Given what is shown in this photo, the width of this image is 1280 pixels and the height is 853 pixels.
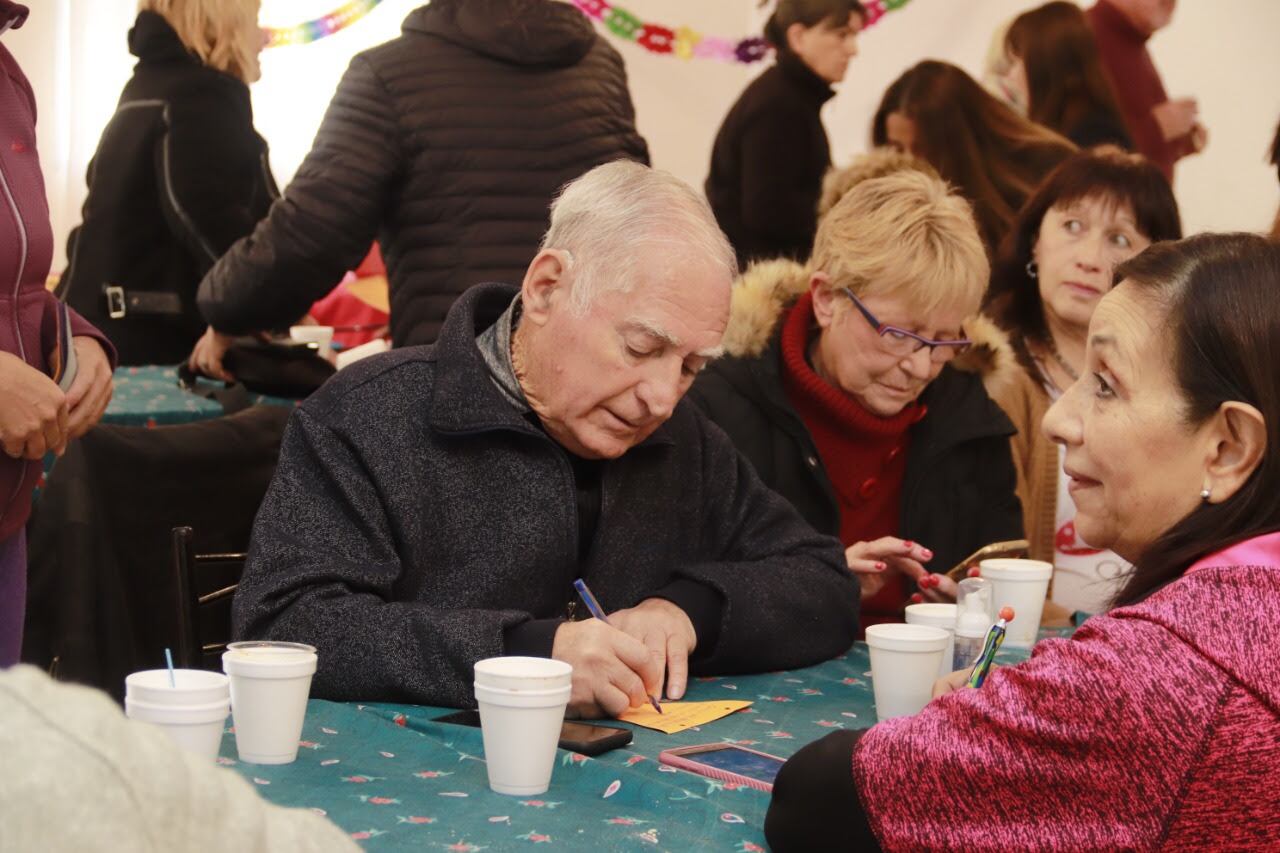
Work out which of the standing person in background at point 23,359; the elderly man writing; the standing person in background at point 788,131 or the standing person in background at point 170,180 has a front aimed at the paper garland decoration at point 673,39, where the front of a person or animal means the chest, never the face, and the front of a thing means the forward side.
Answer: the standing person in background at point 170,180

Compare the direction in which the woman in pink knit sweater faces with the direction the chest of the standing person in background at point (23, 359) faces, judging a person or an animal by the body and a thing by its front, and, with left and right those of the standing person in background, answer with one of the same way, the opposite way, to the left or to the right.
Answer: the opposite way

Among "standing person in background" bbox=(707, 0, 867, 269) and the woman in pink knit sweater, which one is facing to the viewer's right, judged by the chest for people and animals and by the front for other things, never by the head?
the standing person in background

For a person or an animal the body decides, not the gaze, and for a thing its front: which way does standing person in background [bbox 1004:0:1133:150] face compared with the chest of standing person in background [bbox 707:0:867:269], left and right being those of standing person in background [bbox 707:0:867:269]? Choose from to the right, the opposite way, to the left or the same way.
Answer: the opposite way

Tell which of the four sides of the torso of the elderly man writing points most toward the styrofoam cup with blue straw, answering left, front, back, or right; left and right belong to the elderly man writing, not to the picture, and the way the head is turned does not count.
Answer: right

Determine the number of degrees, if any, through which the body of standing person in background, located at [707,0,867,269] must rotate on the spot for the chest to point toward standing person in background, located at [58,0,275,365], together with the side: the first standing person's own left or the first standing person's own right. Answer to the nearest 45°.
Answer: approximately 135° to the first standing person's own right

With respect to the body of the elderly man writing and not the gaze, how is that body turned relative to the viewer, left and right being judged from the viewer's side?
facing the viewer and to the right of the viewer

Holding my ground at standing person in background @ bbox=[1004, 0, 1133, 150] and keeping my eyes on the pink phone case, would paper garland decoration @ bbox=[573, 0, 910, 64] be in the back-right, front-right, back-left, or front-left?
back-right

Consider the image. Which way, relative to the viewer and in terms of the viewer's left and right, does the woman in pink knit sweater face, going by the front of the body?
facing to the left of the viewer

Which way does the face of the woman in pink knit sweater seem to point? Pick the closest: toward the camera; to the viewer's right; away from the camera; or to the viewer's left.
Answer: to the viewer's left

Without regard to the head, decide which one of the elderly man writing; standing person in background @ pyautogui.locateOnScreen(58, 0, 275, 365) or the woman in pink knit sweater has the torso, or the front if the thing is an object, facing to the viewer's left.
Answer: the woman in pink knit sweater

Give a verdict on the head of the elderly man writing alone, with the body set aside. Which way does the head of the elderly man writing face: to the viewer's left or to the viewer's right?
to the viewer's right
